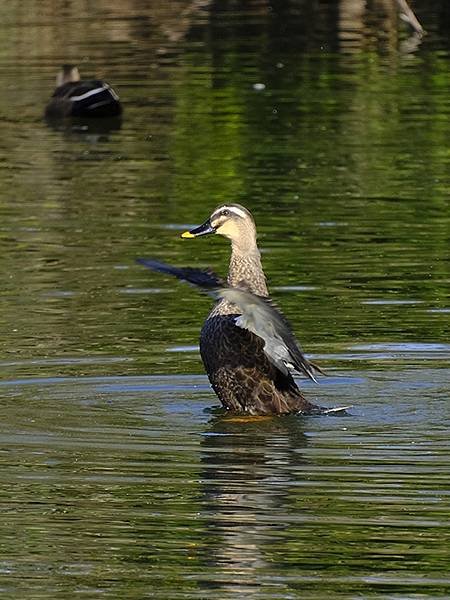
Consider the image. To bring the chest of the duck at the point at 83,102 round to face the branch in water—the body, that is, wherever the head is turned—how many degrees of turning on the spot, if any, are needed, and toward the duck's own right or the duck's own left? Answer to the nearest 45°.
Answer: approximately 135° to the duck's own right

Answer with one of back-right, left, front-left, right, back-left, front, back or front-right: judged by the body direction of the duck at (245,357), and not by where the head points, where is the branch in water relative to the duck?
right

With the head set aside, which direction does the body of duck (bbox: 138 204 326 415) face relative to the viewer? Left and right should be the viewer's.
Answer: facing to the left of the viewer

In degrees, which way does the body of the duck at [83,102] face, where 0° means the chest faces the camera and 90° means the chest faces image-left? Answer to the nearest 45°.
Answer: approximately 90°

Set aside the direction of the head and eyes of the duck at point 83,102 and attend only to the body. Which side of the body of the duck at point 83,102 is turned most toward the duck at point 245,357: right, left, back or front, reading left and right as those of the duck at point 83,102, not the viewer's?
left

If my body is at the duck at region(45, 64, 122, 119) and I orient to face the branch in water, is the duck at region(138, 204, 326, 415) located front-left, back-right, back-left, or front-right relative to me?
back-right
